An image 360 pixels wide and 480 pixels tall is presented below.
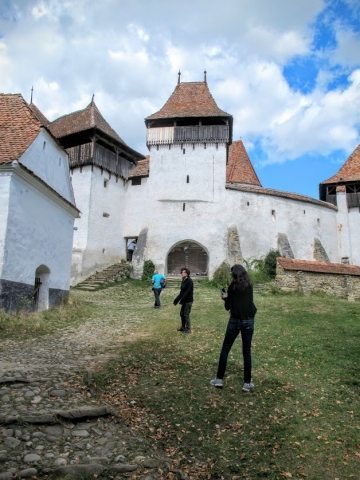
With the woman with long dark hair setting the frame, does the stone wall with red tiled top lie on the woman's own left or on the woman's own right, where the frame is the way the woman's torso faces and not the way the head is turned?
on the woman's own right

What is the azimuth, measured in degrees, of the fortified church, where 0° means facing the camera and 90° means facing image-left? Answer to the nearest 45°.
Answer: approximately 0°

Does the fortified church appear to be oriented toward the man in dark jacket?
yes

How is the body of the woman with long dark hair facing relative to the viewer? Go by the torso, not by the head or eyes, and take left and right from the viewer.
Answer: facing away from the viewer and to the left of the viewer

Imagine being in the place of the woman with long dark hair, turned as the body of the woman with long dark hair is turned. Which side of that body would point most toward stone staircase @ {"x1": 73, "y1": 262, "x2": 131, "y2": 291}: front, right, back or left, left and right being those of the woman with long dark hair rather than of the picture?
front

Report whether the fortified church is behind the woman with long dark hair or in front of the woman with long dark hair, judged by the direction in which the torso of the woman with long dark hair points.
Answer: in front
